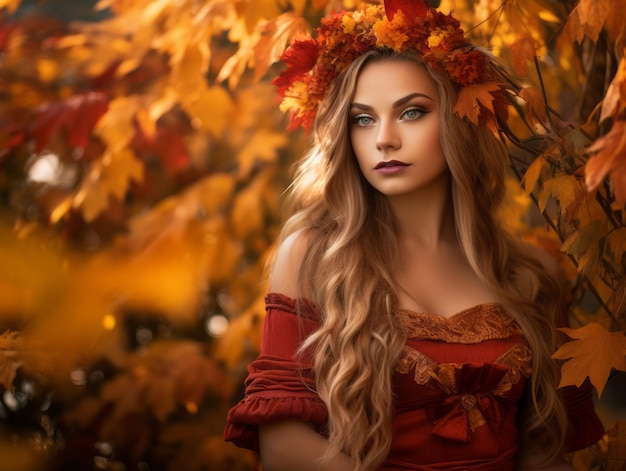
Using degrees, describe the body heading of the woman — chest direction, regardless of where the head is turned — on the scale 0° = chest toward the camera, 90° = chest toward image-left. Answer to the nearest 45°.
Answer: approximately 315°

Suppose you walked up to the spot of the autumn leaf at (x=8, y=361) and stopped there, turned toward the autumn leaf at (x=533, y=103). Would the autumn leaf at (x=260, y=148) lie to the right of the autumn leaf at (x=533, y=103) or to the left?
left
